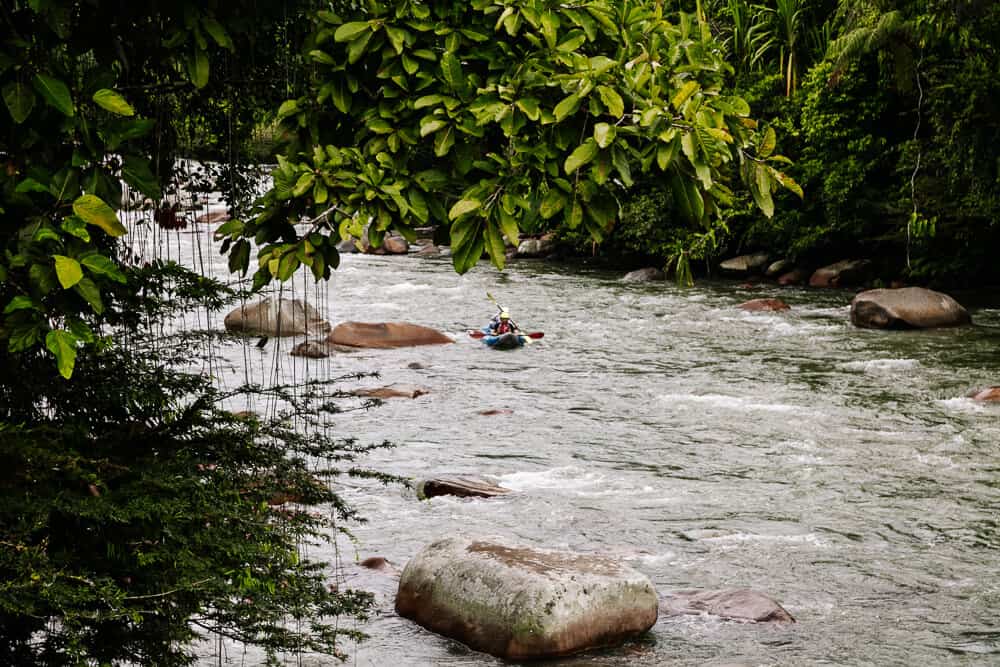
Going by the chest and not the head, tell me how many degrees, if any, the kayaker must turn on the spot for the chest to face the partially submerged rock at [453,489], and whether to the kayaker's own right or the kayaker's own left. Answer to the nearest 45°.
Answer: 0° — they already face it

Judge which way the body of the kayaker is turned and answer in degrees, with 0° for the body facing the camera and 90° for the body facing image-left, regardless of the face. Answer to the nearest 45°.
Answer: approximately 0°

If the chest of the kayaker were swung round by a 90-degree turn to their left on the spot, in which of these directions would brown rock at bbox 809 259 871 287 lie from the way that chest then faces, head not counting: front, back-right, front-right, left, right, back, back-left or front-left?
front-left

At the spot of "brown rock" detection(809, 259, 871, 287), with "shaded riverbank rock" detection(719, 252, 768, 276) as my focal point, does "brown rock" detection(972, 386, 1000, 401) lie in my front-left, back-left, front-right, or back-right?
back-left

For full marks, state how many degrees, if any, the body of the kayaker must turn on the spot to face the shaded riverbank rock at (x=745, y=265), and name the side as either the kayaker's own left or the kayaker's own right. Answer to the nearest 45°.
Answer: approximately 135° to the kayaker's own left

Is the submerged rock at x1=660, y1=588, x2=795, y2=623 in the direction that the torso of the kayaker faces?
yes

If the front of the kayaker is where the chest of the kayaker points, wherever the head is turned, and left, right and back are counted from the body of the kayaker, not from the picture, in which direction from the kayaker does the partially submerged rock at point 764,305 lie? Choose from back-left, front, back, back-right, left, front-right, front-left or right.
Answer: back-left

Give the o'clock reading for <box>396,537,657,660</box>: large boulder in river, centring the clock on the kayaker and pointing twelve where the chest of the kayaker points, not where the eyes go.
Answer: The large boulder in river is roughly at 12 o'clock from the kayaker.

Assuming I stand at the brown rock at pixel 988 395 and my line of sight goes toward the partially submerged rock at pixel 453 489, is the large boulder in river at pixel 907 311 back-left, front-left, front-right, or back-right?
back-right

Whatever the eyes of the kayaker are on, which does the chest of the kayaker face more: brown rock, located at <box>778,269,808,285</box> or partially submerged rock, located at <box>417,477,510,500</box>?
the partially submerged rock

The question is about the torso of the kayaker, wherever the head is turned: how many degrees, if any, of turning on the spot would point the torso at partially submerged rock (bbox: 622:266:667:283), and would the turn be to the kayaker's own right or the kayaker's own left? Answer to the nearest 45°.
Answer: approximately 180°
